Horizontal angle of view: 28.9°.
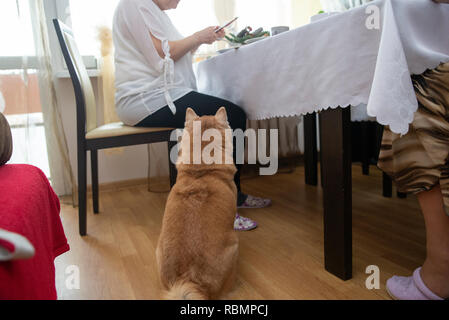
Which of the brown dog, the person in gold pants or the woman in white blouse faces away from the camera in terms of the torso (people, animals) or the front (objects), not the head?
the brown dog

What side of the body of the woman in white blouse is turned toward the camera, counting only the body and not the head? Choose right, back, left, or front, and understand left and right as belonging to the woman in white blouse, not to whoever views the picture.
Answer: right

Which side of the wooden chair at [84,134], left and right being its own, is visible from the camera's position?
right

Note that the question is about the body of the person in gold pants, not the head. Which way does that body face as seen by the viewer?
to the viewer's left

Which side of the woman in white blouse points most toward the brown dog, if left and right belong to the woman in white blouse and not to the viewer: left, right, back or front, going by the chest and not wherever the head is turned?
right

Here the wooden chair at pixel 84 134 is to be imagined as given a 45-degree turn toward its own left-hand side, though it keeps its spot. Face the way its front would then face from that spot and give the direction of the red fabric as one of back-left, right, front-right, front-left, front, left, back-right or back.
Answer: back-right

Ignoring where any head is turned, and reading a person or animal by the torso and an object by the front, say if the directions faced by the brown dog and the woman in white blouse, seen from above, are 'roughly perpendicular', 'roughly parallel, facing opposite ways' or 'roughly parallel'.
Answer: roughly perpendicular

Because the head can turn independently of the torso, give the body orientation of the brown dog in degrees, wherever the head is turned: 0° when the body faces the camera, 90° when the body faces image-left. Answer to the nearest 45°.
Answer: approximately 180°

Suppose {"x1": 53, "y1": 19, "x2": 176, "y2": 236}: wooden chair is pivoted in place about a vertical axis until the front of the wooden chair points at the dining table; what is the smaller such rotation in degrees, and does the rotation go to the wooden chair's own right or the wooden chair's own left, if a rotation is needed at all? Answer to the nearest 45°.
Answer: approximately 45° to the wooden chair's own right

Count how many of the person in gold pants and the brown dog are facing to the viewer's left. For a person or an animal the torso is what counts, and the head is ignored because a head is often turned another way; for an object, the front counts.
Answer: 1

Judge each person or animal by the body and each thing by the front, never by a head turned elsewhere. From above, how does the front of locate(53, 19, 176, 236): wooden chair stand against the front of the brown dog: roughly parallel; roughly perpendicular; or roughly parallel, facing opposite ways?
roughly perpendicular
